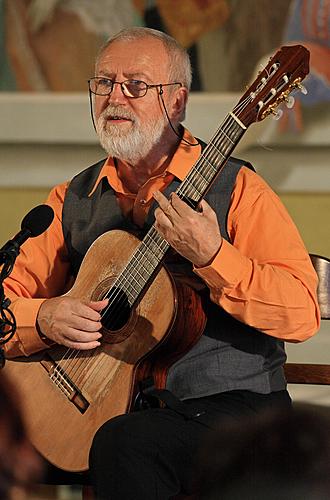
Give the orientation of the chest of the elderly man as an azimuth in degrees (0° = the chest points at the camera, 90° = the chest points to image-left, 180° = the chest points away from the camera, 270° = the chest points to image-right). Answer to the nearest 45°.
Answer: approximately 45°
